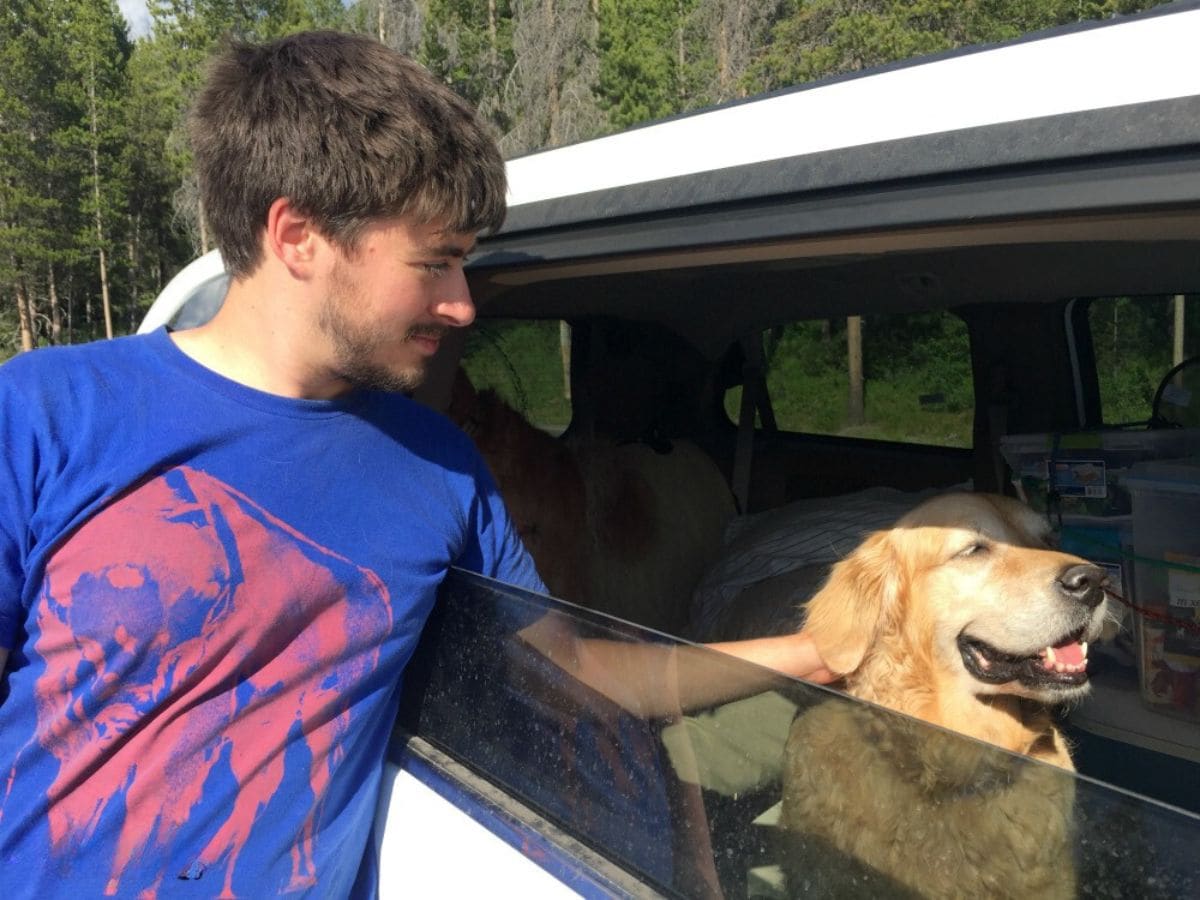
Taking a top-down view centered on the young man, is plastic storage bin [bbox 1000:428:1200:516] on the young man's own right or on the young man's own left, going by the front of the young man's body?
on the young man's own left

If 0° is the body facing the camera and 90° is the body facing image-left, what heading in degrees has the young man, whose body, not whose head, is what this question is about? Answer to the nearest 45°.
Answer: approximately 0°

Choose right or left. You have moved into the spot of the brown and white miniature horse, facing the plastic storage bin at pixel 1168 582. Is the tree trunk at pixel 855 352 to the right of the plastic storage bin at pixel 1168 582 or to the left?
left

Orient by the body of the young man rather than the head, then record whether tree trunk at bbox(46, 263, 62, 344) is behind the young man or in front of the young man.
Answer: behind

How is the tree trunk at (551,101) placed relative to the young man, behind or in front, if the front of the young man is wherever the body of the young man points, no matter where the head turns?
behind

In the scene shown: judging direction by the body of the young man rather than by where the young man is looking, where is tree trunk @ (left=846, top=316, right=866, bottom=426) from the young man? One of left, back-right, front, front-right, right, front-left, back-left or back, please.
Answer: back-left

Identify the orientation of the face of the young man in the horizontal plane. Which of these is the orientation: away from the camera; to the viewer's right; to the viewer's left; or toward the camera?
to the viewer's right

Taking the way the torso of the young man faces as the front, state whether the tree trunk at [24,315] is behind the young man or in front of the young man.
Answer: behind
